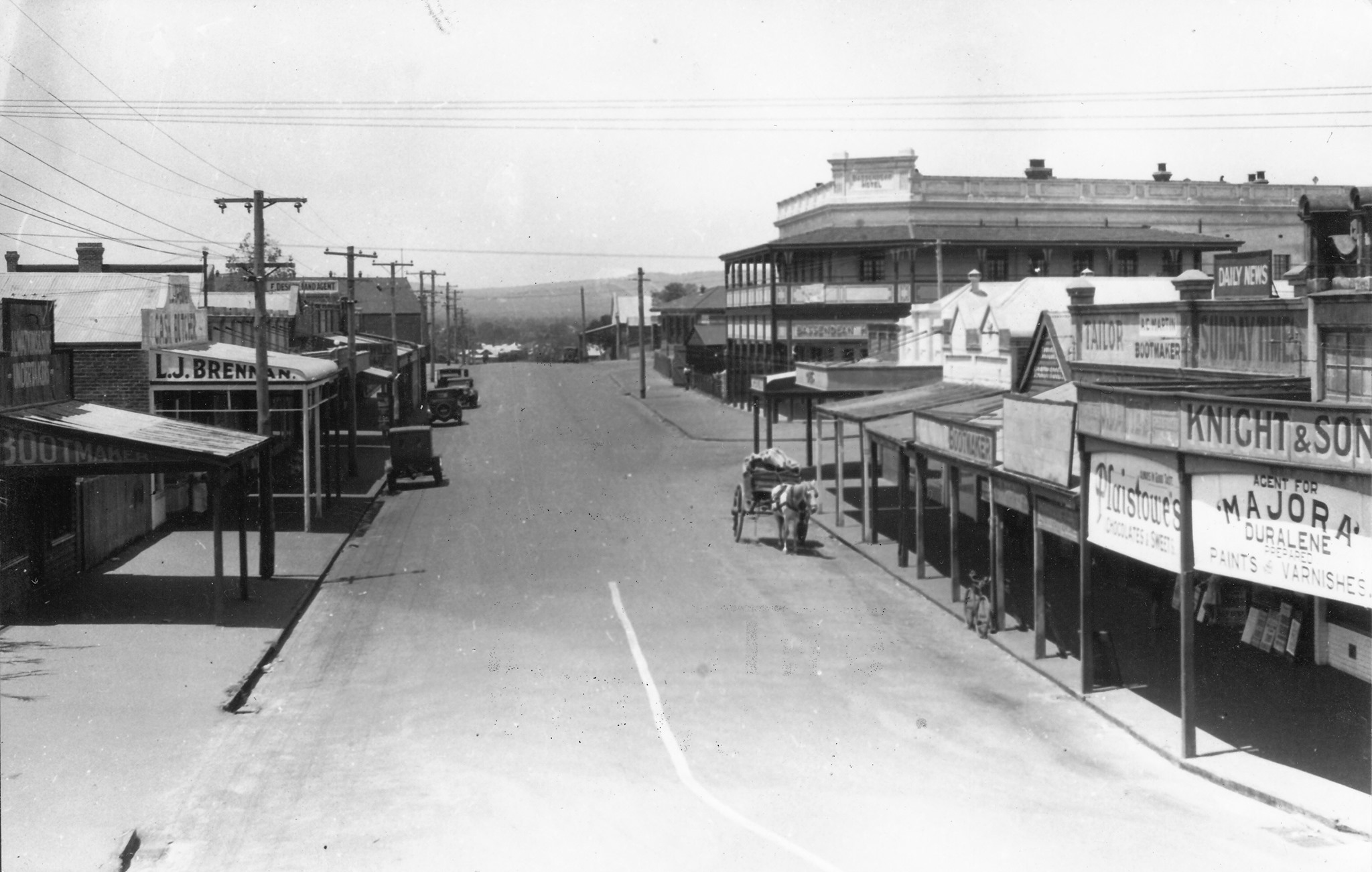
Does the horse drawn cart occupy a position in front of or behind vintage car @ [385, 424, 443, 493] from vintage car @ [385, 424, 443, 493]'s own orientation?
behind

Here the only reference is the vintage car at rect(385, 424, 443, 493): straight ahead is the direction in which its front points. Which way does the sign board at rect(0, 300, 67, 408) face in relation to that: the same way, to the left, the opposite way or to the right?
the opposite way

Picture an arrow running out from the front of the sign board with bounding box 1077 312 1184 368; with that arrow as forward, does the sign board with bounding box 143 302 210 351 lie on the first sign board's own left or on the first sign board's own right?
on the first sign board's own right

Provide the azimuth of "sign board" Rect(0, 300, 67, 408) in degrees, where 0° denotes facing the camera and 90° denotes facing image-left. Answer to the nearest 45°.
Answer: approximately 0°

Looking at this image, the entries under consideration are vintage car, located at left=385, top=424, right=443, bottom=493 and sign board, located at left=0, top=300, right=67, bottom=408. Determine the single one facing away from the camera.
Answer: the vintage car

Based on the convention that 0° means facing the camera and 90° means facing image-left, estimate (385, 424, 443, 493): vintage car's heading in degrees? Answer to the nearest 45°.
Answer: approximately 180°

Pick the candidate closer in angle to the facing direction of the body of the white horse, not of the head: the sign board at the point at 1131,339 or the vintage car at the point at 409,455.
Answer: the sign board

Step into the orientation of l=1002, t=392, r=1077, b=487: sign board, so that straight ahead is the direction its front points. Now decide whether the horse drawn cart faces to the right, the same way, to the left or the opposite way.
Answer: to the left

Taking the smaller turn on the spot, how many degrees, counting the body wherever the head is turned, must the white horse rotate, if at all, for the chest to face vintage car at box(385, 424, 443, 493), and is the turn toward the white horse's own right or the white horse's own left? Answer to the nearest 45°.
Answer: approximately 180°
